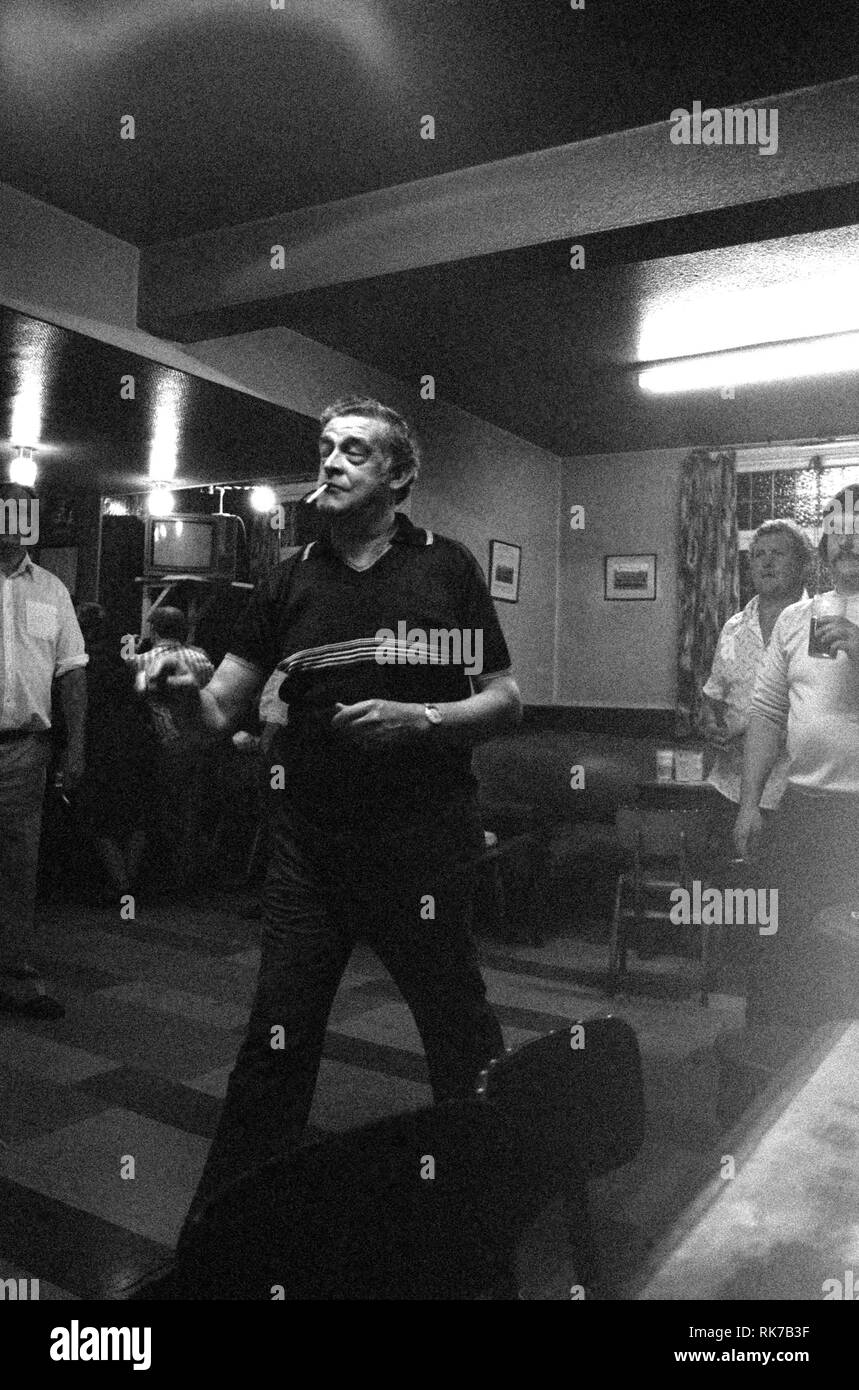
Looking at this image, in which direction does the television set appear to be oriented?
toward the camera

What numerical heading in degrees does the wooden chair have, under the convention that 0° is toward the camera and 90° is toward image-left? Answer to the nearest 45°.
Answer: approximately 180°

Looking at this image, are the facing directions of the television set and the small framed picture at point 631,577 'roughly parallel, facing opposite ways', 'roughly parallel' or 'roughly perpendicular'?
roughly parallel

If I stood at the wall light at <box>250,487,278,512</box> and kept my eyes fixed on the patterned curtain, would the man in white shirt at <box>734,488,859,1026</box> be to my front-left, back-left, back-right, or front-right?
front-right

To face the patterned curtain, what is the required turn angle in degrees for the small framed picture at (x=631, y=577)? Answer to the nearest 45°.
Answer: approximately 45° to its left

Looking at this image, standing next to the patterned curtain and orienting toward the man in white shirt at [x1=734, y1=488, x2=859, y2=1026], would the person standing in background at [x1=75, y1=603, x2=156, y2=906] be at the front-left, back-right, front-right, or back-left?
front-right

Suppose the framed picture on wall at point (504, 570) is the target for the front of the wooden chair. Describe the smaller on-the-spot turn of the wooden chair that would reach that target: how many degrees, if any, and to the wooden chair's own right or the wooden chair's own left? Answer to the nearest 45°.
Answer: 0° — it already faces it

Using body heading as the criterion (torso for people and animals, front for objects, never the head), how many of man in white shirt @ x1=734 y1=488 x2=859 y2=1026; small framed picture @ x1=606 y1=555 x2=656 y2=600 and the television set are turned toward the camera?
3

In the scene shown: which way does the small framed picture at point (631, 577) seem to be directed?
toward the camera

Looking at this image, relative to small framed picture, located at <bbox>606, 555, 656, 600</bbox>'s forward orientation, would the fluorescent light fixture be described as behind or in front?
in front
